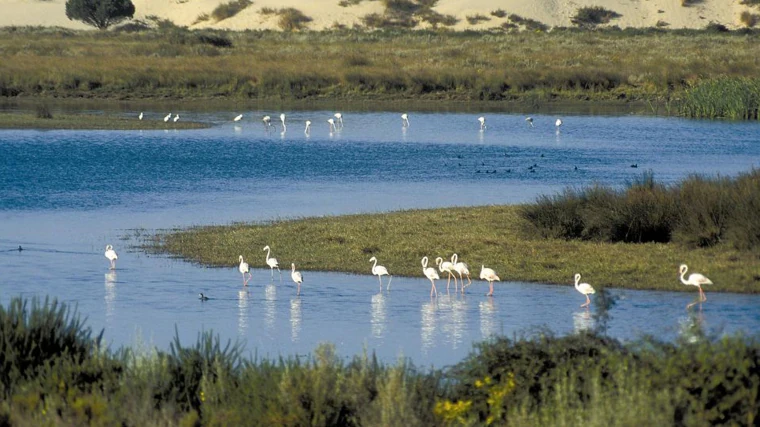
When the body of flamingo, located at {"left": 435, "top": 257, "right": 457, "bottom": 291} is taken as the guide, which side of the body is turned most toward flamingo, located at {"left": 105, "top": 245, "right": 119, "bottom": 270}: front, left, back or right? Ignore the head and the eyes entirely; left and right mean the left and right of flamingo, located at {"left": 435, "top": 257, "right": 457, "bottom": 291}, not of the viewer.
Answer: front

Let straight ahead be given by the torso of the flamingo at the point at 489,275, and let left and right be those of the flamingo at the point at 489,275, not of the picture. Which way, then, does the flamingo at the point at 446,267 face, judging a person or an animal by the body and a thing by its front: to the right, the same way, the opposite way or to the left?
the same way

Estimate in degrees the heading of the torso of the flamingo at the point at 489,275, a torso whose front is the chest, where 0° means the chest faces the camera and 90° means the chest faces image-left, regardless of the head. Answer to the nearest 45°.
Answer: approximately 90°

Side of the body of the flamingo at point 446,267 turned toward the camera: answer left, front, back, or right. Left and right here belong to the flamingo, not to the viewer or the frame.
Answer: left

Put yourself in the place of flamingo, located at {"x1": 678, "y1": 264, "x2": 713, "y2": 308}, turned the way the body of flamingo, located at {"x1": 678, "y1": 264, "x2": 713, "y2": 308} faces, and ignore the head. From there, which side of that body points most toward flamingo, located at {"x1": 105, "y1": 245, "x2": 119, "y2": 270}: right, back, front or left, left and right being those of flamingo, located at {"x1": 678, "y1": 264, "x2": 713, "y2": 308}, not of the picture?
front

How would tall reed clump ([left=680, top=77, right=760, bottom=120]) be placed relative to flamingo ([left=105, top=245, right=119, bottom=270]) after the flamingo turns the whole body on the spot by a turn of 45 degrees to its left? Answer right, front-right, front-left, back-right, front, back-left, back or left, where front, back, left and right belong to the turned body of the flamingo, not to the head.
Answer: back-left

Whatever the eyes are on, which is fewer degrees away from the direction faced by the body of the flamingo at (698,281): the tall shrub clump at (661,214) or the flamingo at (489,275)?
the flamingo

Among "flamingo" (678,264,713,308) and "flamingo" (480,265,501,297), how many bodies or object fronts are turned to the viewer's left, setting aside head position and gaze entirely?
2

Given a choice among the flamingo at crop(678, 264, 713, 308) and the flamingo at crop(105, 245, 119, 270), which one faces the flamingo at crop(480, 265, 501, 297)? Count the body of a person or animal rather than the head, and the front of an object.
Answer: the flamingo at crop(678, 264, 713, 308)

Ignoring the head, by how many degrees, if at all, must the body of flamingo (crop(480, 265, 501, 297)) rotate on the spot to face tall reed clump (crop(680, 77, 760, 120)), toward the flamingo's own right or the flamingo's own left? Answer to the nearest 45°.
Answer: approximately 90° to the flamingo's own right

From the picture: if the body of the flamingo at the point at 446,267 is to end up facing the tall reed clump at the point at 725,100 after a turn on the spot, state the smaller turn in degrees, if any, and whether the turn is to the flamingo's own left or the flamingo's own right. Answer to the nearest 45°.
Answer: approximately 90° to the flamingo's own right

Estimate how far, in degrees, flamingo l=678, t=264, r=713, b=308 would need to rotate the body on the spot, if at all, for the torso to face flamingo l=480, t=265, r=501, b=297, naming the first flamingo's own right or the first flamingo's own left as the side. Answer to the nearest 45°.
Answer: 0° — it already faces it

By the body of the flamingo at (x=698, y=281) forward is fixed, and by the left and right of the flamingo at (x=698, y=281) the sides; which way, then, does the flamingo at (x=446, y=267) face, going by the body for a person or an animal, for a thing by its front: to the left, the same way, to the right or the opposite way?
the same way

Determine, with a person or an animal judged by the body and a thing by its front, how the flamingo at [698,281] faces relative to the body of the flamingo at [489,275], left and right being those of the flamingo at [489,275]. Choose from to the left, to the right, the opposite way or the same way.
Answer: the same way

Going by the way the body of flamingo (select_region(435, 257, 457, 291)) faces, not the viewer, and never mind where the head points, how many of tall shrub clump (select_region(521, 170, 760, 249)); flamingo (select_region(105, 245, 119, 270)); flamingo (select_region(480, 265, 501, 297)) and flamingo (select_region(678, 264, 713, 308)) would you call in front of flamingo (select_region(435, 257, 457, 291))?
1

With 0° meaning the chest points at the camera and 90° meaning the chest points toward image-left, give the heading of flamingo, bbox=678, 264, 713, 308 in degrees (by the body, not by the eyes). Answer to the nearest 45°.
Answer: approximately 90°
